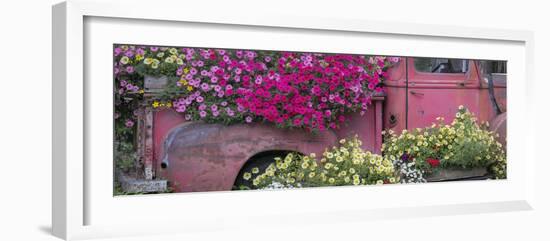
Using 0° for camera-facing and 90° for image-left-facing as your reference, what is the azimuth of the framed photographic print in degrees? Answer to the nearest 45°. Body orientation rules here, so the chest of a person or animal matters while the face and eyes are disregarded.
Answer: approximately 315°
